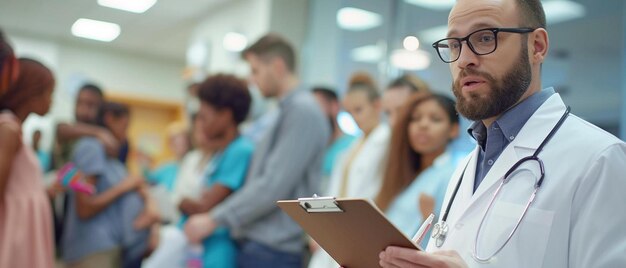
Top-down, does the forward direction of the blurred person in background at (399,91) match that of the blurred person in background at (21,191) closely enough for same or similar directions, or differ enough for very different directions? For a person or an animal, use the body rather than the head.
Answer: very different directions

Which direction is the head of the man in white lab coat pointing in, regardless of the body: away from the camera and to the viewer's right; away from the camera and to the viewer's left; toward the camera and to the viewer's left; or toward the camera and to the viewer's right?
toward the camera and to the viewer's left

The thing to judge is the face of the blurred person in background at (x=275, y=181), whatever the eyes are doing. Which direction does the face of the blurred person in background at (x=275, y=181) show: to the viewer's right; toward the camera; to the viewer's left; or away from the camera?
to the viewer's left

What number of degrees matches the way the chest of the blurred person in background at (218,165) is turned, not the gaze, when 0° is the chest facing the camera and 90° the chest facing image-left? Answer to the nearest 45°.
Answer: approximately 90°

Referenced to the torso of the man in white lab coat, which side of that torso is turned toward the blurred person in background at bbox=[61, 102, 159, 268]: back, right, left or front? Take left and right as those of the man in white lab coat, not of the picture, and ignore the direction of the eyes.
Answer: right

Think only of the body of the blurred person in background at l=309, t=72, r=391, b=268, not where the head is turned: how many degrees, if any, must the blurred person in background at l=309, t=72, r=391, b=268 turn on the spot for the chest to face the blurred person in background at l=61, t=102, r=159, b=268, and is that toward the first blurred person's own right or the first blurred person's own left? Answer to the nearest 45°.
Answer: approximately 45° to the first blurred person's own right

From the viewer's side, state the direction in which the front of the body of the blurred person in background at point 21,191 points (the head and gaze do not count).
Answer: to the viewer's right
